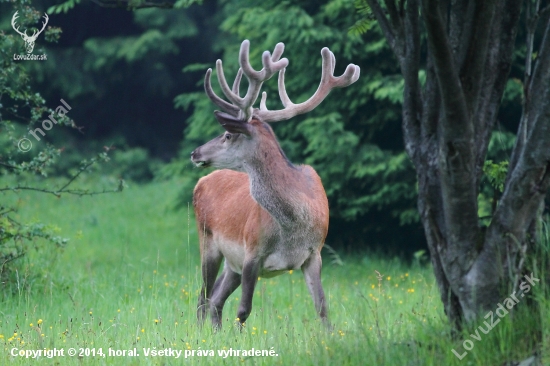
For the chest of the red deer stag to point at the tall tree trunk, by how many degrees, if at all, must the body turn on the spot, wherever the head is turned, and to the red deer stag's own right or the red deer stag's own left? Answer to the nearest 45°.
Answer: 0° — it already faces it

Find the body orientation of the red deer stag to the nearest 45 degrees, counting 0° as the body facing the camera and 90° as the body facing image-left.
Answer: approximately 315°
